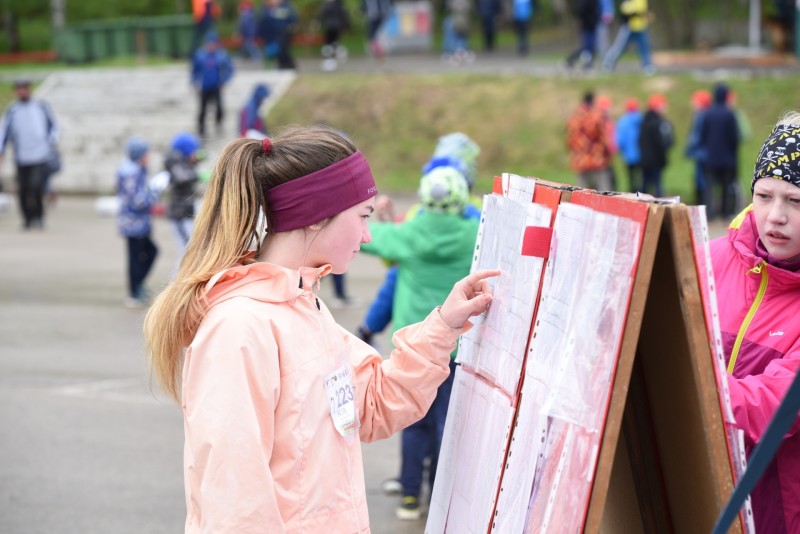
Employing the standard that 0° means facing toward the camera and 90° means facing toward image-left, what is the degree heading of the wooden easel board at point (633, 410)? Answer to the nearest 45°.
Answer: approximately 45°

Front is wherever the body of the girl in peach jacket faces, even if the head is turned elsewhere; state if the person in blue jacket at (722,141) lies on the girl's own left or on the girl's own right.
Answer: on the girl's own left

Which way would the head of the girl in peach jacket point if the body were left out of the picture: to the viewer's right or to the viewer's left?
to the viewer's right

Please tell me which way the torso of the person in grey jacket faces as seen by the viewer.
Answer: toward the camera

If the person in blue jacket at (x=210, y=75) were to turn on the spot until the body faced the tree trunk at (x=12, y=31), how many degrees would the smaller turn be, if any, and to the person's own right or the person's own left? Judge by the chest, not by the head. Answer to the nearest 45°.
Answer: approximately 180°

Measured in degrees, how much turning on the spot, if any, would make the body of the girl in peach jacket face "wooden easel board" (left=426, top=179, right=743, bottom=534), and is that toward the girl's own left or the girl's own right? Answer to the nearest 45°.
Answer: approximately 45° to the girl's own right

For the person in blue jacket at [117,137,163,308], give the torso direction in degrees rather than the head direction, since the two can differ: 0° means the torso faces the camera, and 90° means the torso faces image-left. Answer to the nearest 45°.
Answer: approximately 270°

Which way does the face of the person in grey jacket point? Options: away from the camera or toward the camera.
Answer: toward the camera

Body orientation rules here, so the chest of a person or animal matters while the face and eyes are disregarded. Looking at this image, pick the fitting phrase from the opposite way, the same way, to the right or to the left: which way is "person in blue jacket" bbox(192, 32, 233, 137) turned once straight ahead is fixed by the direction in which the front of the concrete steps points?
the same way

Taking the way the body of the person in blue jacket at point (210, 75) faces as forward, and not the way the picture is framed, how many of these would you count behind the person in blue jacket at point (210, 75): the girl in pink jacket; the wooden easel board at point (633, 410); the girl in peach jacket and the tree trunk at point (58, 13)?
1

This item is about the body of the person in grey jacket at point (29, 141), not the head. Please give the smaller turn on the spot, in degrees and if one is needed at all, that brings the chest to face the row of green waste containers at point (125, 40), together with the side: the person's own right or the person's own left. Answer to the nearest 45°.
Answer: approximately 180°

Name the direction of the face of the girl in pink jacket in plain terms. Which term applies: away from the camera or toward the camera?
toward the camera

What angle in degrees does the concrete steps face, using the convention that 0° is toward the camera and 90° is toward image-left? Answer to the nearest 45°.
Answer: approximately 0°
